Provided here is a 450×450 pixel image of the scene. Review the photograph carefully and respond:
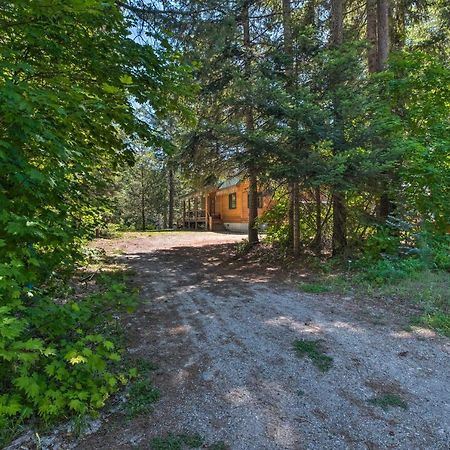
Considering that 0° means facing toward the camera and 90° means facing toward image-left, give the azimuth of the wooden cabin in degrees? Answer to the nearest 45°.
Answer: approximately 45°

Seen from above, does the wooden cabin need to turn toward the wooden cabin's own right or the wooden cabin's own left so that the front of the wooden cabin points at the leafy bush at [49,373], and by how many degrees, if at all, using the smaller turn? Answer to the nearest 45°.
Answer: approximately 45° to the wooden cabin's own left

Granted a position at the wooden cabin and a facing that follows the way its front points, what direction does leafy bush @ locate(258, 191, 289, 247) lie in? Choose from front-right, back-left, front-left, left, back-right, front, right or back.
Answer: front-left
